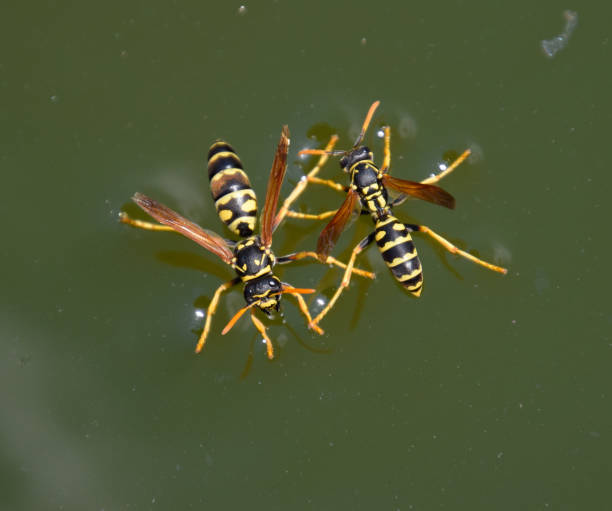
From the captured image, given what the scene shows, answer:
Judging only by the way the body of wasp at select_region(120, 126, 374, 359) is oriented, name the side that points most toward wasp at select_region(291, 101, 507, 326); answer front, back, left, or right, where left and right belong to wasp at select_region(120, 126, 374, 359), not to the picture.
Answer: left

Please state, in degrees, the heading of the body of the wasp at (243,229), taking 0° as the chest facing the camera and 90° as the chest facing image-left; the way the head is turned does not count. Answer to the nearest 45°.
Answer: approximately 0°

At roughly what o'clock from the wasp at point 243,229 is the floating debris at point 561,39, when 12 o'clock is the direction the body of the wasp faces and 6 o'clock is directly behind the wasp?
The floating debris is roughly at 9 o'clock from the wasp.
